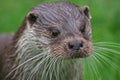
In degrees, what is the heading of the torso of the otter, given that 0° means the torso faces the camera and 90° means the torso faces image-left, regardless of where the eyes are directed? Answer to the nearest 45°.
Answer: approximately 315°
